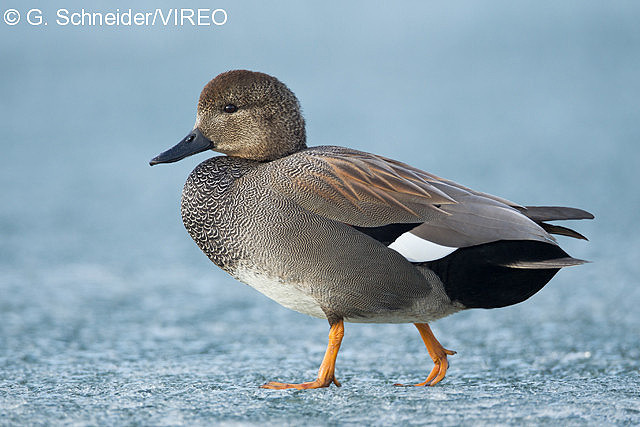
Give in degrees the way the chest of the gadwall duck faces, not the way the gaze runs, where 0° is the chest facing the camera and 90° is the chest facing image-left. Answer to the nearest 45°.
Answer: approximately 90°
